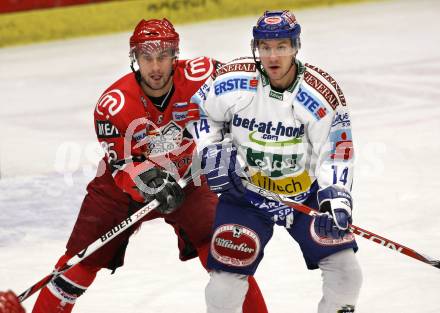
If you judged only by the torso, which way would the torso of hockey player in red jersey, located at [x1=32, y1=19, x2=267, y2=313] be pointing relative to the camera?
toward the camera

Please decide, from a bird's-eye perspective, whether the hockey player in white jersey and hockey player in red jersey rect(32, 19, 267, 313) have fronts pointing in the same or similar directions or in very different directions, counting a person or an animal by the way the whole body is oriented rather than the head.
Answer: same or similar directions

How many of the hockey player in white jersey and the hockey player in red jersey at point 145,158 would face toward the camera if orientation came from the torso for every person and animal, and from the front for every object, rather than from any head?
2

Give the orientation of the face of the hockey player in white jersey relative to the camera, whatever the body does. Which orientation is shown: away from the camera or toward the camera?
toward the camera

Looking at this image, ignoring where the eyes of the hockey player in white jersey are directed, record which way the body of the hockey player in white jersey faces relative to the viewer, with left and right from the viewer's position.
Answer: facing the viewer

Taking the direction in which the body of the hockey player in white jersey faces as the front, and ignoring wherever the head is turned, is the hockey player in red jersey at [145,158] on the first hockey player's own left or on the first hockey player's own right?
on the first hockey player's own right

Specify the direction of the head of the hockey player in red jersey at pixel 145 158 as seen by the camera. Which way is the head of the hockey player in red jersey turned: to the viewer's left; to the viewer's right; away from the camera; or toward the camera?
toward the camera
